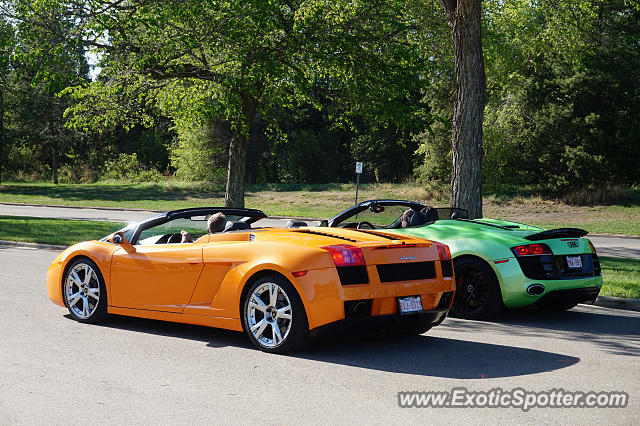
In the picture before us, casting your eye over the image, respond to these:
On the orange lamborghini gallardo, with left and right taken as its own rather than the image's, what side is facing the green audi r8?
right

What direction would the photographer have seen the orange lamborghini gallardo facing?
facing away from the viewer and to the left of the viewer

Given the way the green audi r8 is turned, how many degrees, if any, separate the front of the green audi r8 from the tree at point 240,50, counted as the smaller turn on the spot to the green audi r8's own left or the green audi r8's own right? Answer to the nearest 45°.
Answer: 0° — it already faces it

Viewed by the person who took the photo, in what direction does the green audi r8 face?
facing away from the viewer and to the left of the viewer

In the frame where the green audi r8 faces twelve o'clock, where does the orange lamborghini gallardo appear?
The orange lamborghini gallardo is roughly at 9 o'clock from the green audi r8.
